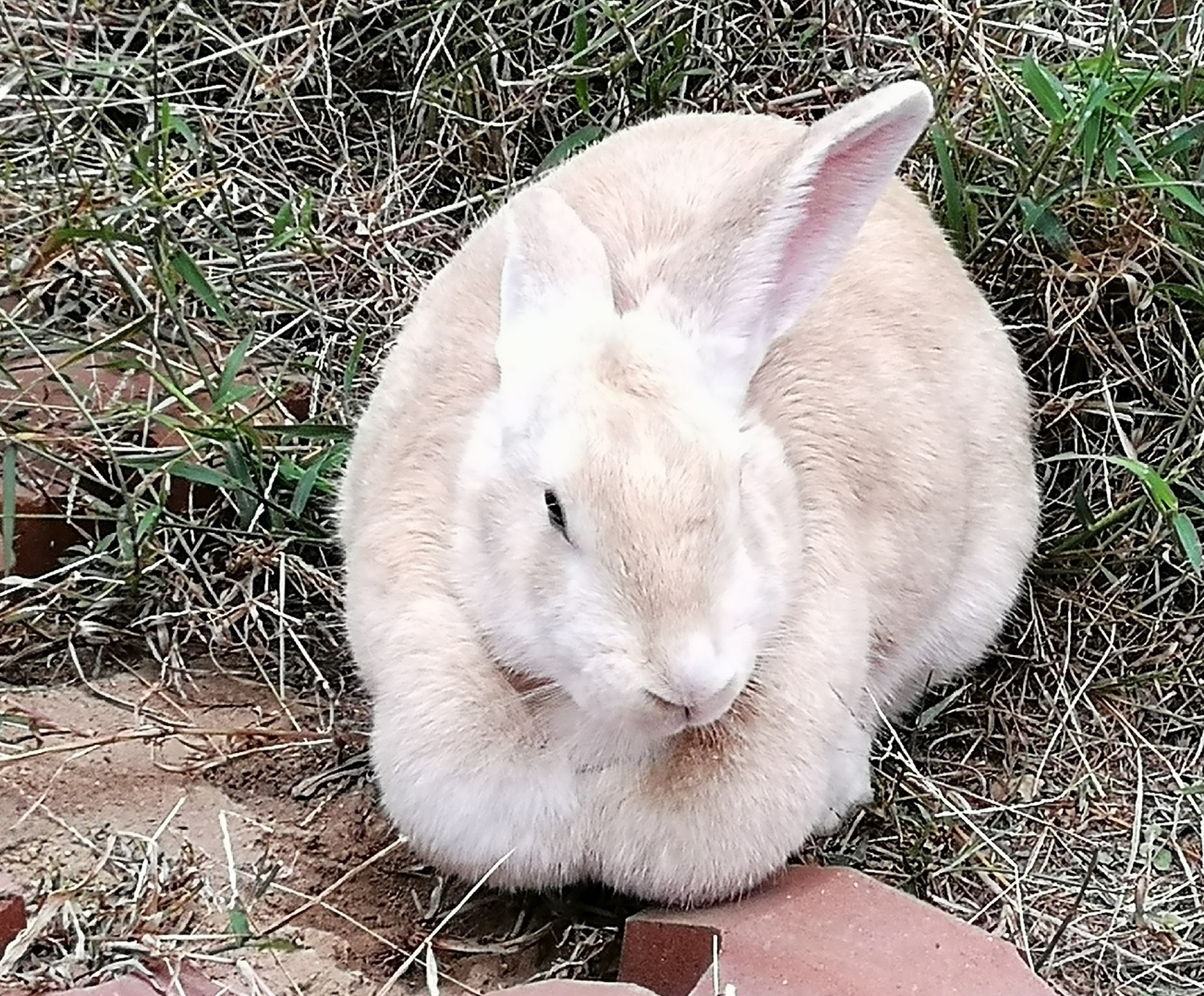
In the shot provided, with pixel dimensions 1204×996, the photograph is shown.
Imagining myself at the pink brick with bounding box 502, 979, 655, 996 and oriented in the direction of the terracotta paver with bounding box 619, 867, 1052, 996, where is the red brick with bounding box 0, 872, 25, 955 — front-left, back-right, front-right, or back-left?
back-left

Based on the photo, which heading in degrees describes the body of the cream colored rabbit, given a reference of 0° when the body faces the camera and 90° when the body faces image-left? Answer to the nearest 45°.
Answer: approximately 0°

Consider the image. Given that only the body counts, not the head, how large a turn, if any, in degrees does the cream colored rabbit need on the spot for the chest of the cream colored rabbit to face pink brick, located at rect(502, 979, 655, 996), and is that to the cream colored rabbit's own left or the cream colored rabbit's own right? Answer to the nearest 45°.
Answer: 0° — it already faces it
